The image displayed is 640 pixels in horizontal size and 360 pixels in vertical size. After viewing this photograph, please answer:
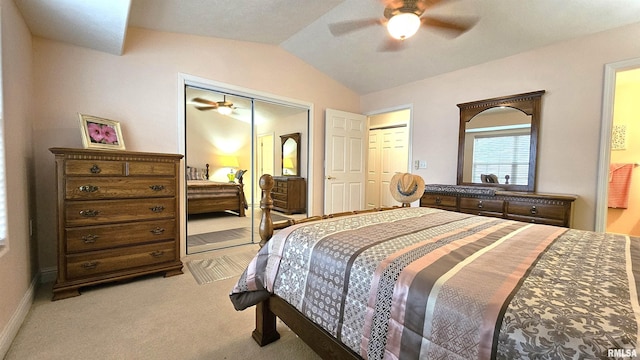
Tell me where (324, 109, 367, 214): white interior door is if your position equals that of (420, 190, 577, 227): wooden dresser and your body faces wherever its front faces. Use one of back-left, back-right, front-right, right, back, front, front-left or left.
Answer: front-right

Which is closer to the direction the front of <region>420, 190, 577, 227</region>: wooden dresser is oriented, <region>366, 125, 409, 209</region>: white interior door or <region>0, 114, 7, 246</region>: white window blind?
the white window blind

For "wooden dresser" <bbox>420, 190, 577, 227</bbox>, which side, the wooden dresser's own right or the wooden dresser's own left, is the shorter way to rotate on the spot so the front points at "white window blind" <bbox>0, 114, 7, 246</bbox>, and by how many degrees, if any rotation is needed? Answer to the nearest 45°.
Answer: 0° — it already faces it

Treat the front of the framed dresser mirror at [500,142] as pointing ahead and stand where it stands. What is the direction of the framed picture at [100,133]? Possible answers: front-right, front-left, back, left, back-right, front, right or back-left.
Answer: front

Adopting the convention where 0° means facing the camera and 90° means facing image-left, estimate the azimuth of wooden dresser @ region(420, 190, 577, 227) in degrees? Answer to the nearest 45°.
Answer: approximately 45°

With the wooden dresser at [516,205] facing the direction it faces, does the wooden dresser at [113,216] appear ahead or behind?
ahead

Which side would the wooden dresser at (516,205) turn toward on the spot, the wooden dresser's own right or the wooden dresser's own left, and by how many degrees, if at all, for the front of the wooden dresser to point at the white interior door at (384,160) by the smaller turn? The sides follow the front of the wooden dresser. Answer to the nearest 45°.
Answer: approximately 90° to the wooden dresser's own right

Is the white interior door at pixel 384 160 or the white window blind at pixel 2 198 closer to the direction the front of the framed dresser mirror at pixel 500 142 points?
the white window blind
